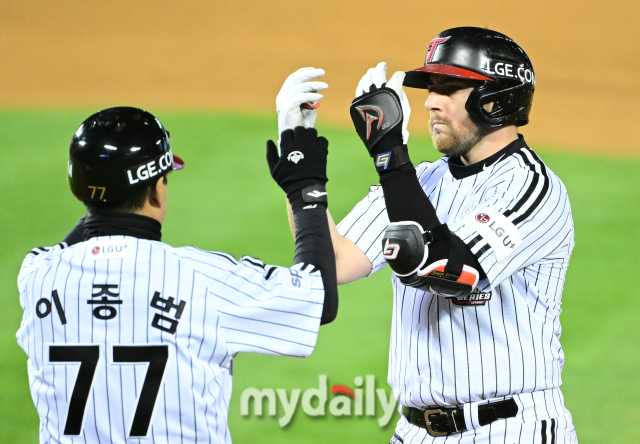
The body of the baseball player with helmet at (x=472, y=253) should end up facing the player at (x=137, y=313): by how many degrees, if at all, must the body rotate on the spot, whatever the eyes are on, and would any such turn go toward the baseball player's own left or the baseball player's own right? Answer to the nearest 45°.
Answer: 0° — they already face them

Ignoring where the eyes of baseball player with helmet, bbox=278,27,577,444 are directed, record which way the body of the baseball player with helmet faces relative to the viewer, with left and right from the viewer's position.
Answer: facing the viewer and to the left of the viewer
